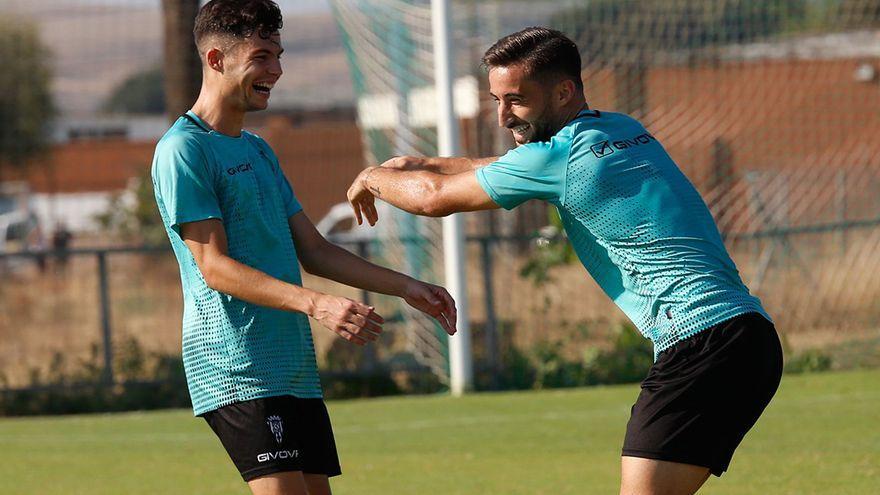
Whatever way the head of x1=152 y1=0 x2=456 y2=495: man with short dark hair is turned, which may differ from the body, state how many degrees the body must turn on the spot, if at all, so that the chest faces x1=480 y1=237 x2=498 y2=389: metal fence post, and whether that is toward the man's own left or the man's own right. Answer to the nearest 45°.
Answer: approximately 135° to the man's own left

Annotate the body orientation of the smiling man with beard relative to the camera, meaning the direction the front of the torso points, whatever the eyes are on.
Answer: to the viewer's left

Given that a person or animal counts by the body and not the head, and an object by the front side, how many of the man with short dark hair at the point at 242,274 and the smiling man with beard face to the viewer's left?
1

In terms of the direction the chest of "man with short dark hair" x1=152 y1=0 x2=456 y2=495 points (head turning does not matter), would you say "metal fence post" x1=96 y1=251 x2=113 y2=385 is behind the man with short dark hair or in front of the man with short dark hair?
behind

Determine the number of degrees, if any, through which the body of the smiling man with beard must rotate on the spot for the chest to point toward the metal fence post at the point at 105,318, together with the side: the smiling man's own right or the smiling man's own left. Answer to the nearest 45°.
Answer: approximately 45° to the smiling man's own right

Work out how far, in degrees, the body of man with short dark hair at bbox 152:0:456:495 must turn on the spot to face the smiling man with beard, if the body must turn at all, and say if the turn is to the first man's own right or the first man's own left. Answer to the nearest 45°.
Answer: approximately 45° to the first man's own left

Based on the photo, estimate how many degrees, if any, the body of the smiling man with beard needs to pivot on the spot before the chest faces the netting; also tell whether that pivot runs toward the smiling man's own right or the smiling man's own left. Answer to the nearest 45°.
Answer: approximately 90° to the smiling man's own right

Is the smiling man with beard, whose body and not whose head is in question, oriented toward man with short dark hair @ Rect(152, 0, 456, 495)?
yes
